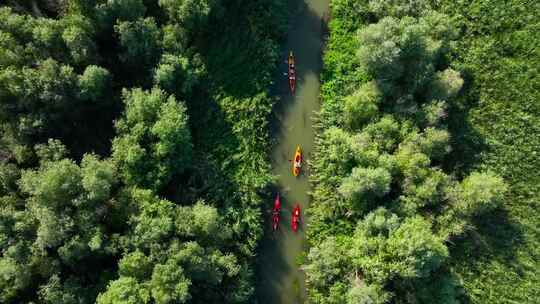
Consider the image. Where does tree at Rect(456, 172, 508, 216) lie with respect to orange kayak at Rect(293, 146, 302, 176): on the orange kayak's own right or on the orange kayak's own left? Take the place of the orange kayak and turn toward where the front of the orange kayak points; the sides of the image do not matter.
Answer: on the orange kayak's own right

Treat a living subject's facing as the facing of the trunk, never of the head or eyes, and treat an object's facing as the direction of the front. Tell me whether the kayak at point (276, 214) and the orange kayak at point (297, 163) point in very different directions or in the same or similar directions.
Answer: same or similar directions

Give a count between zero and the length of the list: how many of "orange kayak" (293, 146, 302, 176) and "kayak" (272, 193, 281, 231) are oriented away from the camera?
2

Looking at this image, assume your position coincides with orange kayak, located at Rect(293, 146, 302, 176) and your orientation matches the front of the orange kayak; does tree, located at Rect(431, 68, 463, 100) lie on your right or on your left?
on your right

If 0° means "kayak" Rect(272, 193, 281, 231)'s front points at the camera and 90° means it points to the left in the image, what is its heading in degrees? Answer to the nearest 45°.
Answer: approximately 180°

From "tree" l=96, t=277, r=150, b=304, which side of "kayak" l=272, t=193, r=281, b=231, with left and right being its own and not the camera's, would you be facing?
left

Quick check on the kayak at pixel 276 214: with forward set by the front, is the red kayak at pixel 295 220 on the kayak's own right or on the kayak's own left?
on the kayak's own right

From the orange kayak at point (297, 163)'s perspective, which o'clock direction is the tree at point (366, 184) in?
The tree is roughly at 4 o'clock from the orange kayak.

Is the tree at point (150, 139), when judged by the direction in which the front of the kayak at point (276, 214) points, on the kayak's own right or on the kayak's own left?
on the kayak's own left

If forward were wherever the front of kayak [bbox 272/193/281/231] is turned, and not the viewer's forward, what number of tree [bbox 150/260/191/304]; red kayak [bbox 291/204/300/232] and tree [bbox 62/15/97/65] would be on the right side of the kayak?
1

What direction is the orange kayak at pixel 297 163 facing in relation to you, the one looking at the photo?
facing away from the viewer

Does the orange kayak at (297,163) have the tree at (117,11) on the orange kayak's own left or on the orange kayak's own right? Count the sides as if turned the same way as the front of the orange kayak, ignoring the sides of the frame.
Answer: on the orange kayak's own left
